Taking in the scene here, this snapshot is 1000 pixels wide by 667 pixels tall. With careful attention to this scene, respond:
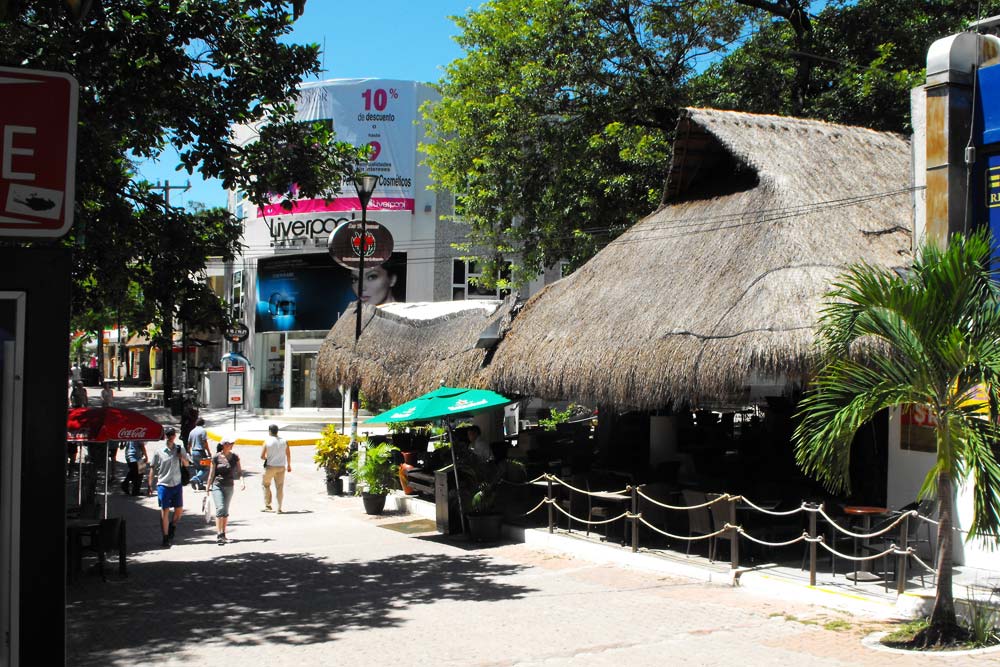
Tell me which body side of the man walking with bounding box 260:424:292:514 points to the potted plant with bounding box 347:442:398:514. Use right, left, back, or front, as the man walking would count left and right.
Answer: right

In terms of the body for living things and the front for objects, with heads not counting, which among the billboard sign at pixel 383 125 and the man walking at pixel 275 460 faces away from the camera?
the man walking

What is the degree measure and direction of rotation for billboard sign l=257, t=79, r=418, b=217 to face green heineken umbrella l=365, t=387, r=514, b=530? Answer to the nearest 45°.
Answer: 0° — it already faces it

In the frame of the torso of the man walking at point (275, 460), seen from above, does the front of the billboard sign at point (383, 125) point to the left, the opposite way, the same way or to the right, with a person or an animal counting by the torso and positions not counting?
the opposite way

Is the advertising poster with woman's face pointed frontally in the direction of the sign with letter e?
yes

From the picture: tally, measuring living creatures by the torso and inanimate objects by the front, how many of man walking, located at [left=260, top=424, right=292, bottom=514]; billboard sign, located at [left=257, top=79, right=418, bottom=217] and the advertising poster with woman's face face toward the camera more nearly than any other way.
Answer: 2

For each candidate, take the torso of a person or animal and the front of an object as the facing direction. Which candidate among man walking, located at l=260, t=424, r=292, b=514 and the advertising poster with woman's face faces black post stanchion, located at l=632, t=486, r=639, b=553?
the advertising poster with woman's face

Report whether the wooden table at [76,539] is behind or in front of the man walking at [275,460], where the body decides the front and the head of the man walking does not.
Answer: behind

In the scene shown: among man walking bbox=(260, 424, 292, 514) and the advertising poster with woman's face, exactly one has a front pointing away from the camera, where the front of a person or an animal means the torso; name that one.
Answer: the man walking

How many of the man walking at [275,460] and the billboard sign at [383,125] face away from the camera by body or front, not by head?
1

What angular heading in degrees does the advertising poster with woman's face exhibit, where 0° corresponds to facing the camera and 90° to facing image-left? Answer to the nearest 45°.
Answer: approximately 0°

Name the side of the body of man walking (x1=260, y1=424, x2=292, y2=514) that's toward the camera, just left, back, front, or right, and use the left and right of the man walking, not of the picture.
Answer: back

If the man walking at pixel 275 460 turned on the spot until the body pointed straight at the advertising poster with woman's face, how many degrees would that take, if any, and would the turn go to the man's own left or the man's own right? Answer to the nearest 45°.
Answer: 0° — they already face it
